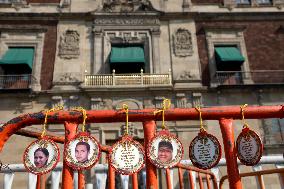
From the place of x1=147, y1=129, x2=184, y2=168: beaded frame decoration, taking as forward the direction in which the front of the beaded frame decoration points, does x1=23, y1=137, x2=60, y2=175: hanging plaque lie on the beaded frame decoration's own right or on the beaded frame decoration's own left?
on the beaded frame decoration's own right

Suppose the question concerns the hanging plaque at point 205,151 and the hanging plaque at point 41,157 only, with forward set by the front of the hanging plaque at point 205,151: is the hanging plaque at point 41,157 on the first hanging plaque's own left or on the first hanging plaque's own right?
on the first hanging plaque's own right

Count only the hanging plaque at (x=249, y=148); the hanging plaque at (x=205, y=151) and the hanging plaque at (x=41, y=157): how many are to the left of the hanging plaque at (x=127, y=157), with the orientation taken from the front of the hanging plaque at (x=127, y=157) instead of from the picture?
2

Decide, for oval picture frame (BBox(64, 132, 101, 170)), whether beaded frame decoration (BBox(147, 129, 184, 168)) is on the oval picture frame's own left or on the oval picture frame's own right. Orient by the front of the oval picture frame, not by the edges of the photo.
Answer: on the oval picture frame's own left

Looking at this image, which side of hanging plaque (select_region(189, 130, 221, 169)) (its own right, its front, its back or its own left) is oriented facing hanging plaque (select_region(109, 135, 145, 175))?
right
